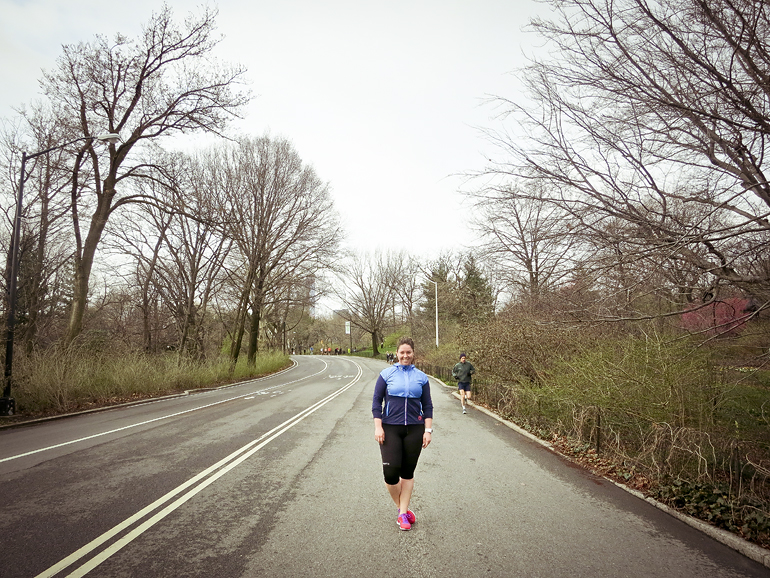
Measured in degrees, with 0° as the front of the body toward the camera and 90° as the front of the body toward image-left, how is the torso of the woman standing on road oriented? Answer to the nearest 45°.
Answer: approximately 0°

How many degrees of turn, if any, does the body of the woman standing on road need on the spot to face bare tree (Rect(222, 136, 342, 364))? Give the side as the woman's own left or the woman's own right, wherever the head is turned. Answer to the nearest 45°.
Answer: approximately 180°
